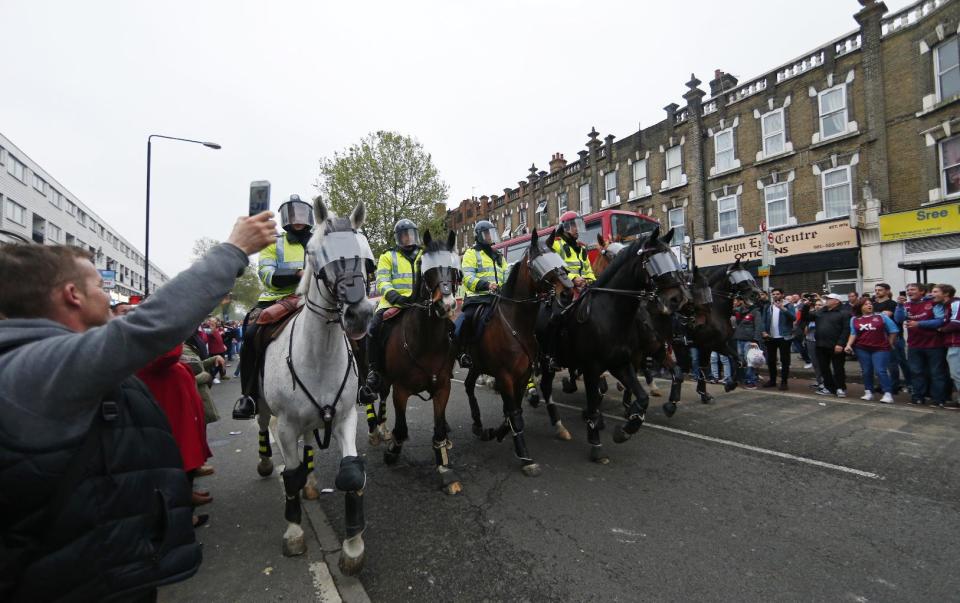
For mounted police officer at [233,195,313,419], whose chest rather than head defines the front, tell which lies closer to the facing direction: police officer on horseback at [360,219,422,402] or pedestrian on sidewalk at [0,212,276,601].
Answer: the pedestrian on sidewalk

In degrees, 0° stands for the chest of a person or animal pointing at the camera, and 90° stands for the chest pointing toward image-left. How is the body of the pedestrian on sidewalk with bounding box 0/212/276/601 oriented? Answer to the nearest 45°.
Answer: approximately 225°

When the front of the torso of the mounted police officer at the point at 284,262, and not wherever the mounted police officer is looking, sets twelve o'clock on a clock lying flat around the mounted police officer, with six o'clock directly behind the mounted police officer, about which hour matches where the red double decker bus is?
The red double decker bus is roughly at 8 o'clock from the mounted police officer.

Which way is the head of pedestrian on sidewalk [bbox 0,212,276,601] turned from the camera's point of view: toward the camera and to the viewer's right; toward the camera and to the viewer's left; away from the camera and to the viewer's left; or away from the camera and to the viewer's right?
away from the camera and to the viewer's right

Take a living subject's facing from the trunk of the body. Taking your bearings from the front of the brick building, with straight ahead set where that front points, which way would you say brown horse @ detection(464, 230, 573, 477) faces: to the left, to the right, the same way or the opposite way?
to the left

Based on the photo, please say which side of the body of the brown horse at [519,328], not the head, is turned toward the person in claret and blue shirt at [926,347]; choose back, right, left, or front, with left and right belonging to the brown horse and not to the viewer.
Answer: left

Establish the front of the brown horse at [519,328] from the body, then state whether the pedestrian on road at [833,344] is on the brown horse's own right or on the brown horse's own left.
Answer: on the brown horse's own left

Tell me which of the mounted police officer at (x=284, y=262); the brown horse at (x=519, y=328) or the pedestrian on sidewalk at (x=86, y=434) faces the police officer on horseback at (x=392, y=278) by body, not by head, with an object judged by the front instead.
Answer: the pedestrian on sidewalk

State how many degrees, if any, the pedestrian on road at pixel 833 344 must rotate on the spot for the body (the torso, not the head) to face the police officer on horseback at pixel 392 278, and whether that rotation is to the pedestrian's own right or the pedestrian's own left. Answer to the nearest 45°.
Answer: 0° — they already face them

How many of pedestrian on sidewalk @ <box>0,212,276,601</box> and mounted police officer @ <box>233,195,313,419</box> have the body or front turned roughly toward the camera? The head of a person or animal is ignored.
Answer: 1

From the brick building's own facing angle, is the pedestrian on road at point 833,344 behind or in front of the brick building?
in front

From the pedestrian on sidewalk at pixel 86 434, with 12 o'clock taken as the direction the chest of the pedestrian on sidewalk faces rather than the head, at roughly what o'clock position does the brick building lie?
The brick building is roughly at 1 o'clock from the pedestrian on sidewalk.

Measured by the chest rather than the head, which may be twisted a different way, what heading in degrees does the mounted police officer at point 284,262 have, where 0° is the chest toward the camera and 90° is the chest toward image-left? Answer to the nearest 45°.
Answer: approximately 0°

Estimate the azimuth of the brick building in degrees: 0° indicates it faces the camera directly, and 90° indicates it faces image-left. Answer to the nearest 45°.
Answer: approximately 45°
